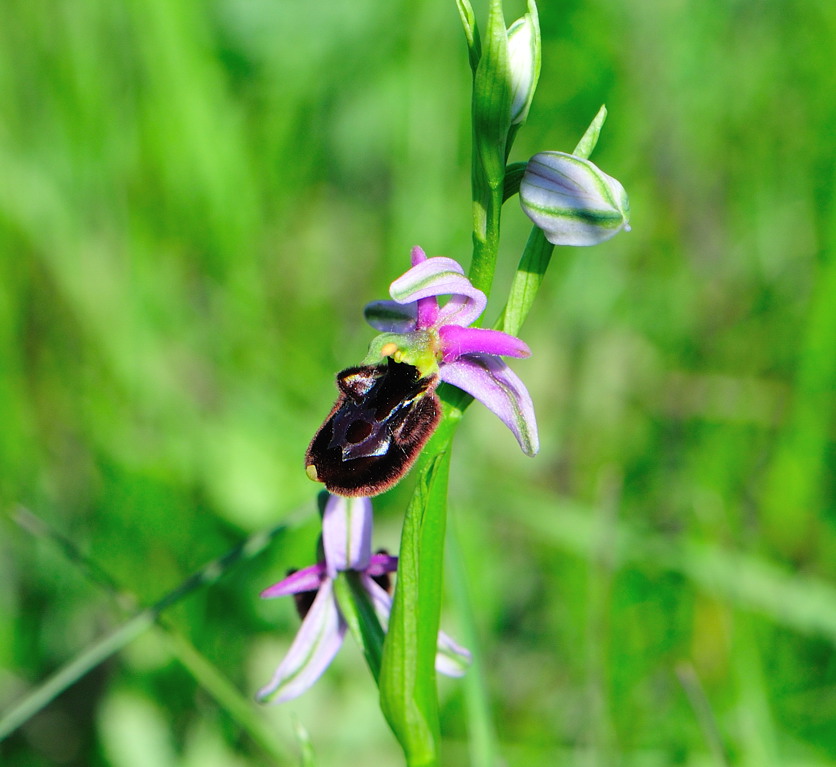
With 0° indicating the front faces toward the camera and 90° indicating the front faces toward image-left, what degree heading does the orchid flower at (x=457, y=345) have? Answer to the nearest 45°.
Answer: approximately 45°
